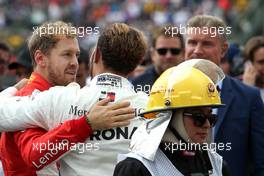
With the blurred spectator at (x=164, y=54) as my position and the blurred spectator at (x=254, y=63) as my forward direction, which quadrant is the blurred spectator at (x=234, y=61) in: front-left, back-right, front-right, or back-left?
front-left

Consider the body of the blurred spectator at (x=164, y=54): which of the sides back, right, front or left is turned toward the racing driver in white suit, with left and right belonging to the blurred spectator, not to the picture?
front

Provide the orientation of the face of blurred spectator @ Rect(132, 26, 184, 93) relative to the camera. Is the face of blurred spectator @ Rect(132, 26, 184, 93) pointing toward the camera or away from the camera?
toward the camera

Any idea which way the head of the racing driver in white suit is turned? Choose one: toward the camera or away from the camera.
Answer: away from the camera

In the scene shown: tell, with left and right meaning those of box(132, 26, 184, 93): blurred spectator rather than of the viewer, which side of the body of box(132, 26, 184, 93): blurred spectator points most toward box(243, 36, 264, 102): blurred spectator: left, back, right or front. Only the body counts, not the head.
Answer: left

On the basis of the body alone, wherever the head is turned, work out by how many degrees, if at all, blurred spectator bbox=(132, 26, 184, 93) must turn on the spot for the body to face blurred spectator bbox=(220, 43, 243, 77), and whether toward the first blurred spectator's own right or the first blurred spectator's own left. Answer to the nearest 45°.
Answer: approximately 135° to the first blurred spectator's own left

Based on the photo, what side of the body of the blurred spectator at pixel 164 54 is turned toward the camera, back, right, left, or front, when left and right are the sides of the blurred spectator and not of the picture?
front

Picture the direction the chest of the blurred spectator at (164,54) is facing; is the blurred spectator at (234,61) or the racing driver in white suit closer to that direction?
the racing driver in white suit
